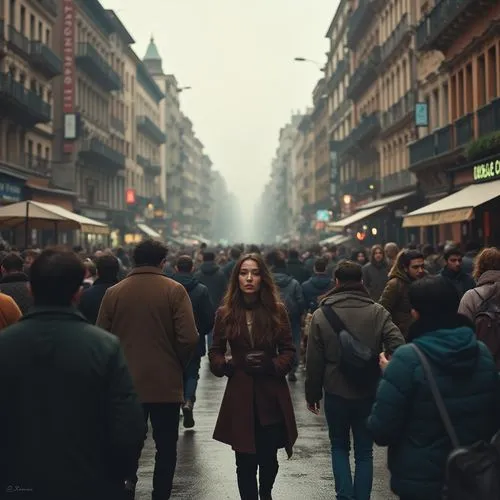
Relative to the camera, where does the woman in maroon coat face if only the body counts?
toward the camera

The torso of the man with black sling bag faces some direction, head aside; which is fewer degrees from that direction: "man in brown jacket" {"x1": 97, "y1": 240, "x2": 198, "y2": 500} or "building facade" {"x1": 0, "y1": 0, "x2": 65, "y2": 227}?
the building facade

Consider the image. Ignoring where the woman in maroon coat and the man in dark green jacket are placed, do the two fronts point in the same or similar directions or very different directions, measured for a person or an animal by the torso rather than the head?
very different directions

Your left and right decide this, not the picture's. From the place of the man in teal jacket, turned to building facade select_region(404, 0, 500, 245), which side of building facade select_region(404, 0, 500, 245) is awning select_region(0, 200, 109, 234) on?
left

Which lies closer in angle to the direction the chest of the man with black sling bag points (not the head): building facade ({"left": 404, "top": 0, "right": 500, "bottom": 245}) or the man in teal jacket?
the building facade

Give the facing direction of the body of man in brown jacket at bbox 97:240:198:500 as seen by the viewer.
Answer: away from the camera

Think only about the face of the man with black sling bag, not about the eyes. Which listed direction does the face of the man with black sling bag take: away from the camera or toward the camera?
away from the camera

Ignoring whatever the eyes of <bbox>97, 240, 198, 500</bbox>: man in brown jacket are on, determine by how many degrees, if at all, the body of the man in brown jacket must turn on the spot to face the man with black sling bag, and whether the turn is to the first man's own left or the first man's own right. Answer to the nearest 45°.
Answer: approximately 90° to the first man's own right

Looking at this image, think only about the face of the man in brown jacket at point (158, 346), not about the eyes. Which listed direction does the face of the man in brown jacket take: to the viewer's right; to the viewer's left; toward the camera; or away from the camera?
away from the camera

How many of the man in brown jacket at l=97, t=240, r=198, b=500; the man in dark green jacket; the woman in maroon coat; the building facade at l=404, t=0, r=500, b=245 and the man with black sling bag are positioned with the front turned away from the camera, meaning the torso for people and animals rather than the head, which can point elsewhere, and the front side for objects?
3

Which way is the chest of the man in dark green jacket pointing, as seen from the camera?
away from the camera

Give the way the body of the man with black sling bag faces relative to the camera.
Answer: away from the camera

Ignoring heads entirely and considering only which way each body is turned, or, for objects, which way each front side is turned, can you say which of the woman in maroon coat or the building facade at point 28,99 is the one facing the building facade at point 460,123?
the building facade at point 28,99

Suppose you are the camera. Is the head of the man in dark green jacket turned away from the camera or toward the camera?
away from the camera

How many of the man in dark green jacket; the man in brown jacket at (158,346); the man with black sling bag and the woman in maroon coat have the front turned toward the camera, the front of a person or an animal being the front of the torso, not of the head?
1

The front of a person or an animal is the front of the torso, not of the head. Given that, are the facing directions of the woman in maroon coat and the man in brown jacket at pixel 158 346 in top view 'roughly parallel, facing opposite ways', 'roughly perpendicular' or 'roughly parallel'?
roughly parallel, facing opposite ways

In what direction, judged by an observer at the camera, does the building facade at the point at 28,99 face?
facing the viewer and to the right of the viewer
